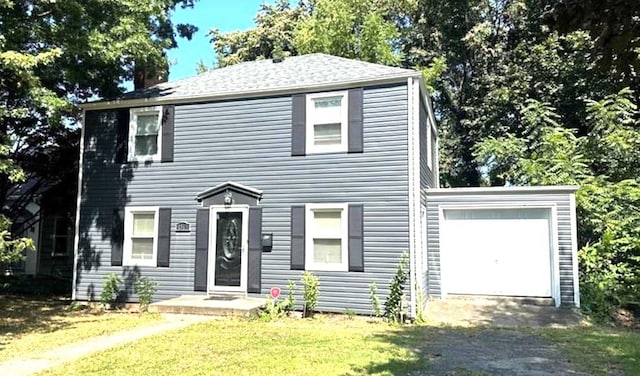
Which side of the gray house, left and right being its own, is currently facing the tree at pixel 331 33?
back

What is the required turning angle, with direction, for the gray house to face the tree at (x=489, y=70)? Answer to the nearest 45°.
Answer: approximately 135° to its left

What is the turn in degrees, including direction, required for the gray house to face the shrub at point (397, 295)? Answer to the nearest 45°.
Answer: approximately 45° to its left

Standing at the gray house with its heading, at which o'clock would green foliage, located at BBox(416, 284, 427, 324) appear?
The green foliage is roughly at 10 o'clock from the gray house.

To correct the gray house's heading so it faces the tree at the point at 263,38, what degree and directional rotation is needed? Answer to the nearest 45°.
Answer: approximately 180°

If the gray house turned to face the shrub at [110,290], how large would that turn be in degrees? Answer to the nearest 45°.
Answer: approximately 90° to its right

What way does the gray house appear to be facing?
toward the camera

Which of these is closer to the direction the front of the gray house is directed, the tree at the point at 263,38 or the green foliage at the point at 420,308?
the green foliage

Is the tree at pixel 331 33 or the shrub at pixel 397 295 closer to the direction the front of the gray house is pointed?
the shrub

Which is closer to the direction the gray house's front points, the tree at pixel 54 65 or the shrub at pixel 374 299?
the shrub
